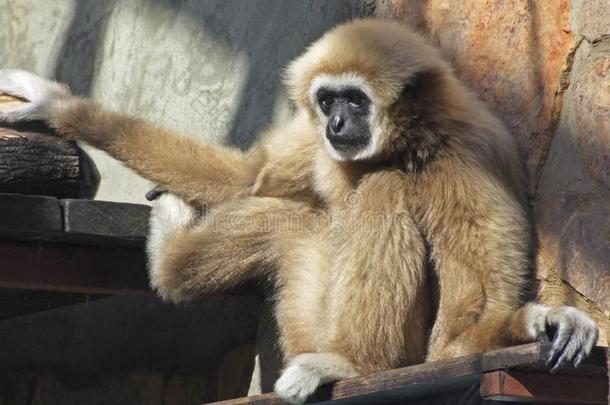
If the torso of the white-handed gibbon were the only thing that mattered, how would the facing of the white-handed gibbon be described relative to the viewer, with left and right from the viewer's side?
facing the viewer and to the left of the viewer

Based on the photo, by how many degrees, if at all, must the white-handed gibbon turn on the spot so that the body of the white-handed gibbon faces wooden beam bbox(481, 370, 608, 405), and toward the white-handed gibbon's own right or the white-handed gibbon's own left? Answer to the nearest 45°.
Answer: approximately 90° to the white-handed gibbon's own left

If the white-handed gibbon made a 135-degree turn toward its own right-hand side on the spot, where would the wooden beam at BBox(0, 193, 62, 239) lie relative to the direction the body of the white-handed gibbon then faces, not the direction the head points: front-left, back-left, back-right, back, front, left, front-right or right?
left

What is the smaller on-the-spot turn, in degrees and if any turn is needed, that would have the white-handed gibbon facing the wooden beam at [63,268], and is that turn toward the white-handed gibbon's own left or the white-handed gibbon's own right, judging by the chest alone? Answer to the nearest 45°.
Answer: approximately 45° to the white-handed gibbon's own right

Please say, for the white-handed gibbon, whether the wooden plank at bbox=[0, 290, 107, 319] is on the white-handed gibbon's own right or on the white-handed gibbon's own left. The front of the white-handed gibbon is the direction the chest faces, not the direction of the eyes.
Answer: on the white-handed gibbon's own right
